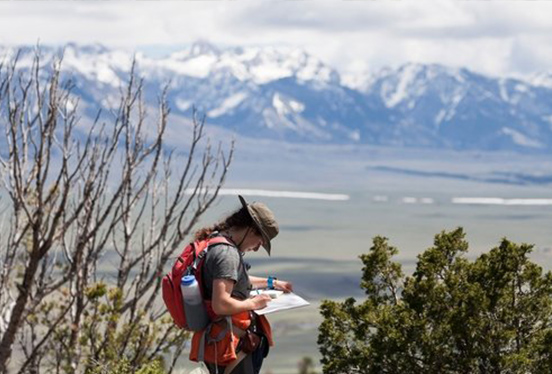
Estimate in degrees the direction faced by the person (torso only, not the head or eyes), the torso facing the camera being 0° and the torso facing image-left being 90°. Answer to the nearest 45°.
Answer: approximately 270°

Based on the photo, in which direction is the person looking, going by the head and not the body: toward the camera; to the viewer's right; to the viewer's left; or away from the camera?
to the viewer's right

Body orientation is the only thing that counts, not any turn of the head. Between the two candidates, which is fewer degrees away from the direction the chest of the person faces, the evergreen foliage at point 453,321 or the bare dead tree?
the evergreen foliage
